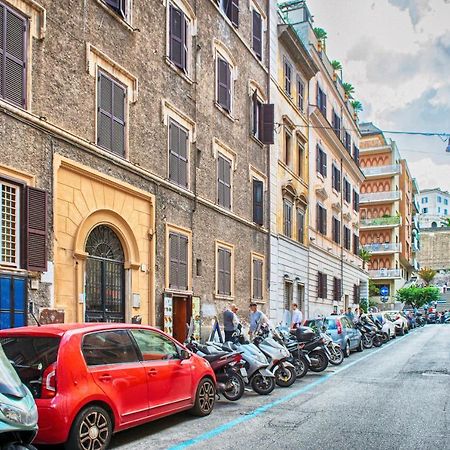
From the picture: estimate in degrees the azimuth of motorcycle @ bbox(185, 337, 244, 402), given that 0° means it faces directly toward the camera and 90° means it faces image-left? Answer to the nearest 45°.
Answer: approximately 135°

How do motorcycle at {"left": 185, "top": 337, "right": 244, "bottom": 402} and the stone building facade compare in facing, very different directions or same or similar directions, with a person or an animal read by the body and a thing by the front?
very different directions

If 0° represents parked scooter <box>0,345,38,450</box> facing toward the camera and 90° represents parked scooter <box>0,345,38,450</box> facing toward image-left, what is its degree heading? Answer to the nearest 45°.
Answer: approximately 315°

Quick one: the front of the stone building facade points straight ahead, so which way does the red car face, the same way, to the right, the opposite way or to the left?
to the left

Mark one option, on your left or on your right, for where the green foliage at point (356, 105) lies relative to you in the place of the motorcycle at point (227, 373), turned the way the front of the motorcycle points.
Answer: on your right

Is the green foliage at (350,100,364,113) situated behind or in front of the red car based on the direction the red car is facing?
in front

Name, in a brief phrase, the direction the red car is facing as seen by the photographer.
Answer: facing away from the viewer and to the right of the viewer
